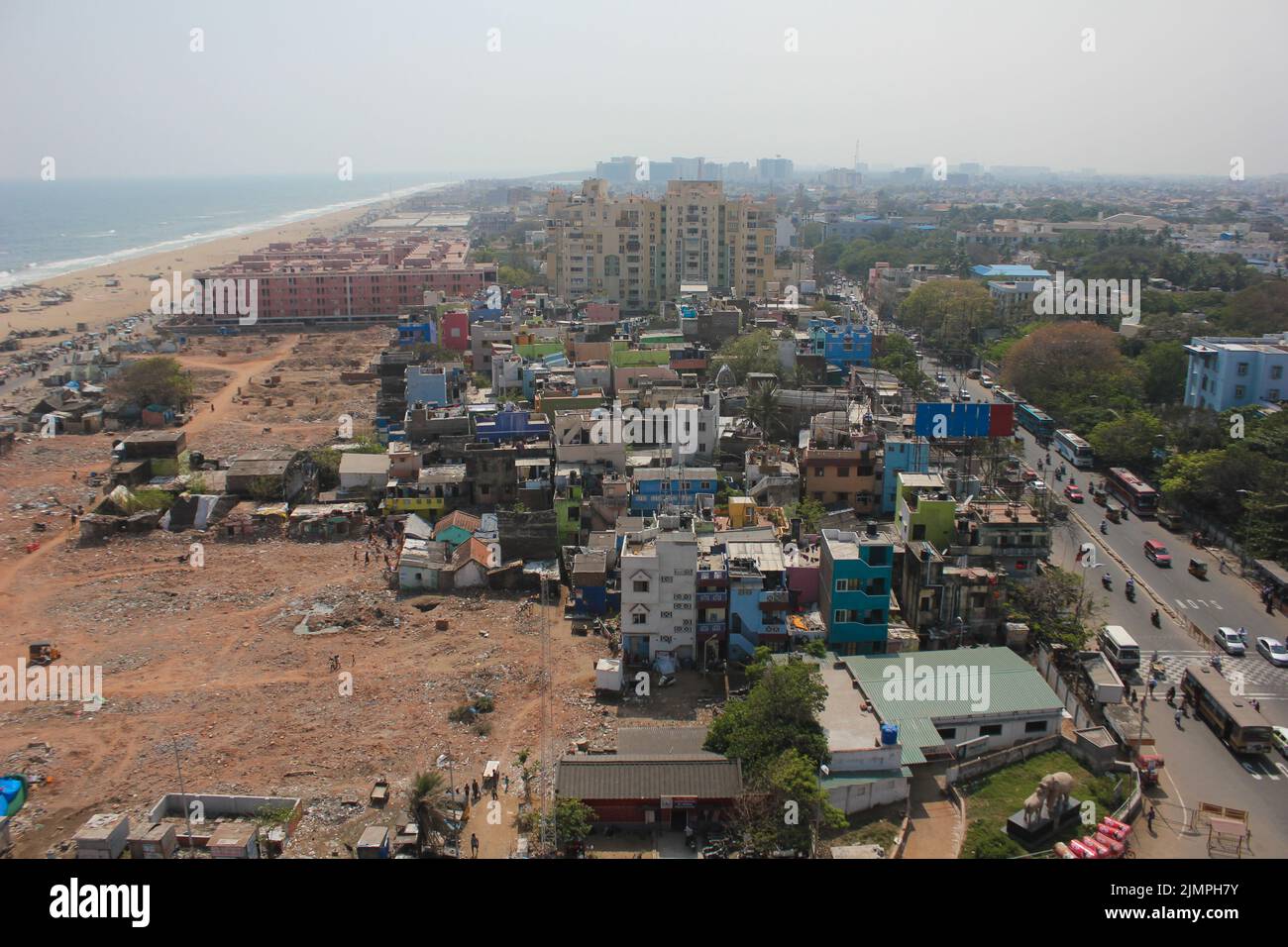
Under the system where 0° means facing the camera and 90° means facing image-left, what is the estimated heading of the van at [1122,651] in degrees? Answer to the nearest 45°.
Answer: approximately 135°

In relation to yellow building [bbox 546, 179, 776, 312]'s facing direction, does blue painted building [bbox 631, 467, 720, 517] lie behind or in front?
in front

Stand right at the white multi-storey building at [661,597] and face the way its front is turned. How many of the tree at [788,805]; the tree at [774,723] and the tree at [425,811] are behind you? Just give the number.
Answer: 0

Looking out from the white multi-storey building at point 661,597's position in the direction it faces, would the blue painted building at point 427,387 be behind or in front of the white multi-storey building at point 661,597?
behind

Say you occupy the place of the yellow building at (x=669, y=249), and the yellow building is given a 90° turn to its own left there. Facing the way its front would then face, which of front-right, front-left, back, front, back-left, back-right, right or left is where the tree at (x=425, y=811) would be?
right

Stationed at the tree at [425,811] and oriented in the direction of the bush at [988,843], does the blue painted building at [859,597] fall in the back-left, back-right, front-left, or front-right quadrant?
front-left

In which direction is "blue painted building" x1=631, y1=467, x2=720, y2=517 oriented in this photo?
toward the camera

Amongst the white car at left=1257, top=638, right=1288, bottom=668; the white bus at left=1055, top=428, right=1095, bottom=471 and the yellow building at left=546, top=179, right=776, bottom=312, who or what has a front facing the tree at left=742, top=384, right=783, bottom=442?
the yellow building

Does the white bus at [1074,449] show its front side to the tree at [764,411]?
no

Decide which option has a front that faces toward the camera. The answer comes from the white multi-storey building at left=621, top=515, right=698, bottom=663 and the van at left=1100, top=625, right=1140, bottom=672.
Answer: the white multi-storey building

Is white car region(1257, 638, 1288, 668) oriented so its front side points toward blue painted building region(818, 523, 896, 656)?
no

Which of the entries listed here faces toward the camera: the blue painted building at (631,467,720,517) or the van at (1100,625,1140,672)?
the blue painted building

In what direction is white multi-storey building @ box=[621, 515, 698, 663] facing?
toward the camera

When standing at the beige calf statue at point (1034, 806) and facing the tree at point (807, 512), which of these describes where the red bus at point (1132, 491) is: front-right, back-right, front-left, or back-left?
front-right

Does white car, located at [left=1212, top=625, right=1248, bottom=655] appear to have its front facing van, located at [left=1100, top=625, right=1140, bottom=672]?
no

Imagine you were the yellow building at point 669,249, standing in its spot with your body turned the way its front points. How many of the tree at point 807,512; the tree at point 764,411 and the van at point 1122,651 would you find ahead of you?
3

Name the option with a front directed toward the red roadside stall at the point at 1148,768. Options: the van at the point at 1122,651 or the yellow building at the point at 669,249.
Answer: the yellow building
